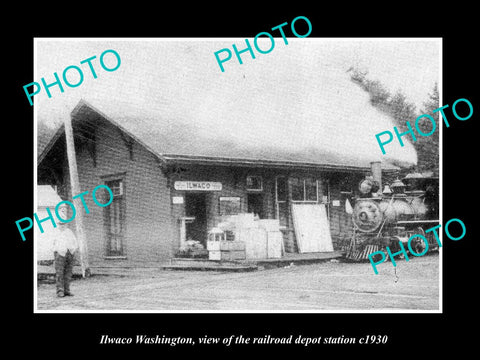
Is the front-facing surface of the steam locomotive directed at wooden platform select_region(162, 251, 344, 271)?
yes

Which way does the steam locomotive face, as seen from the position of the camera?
facing the viewer and to the left of the viewer
